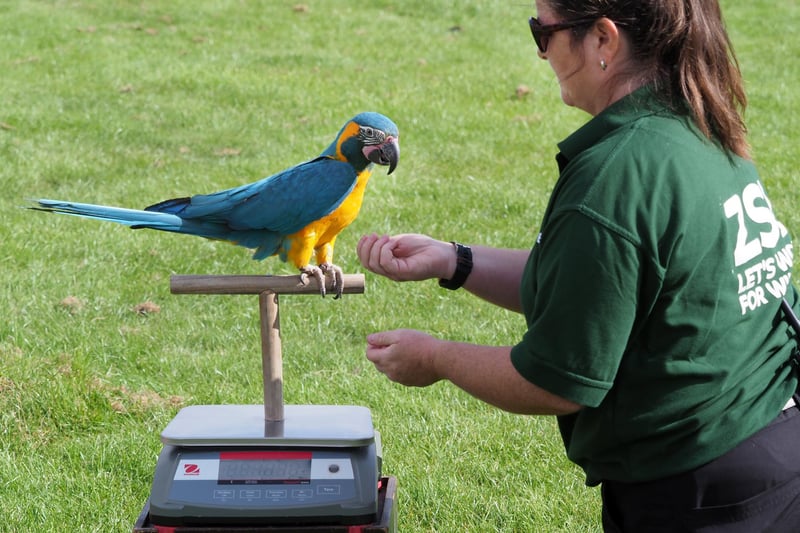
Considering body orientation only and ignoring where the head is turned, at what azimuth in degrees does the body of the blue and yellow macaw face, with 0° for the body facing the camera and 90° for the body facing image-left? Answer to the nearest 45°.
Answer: approximately 270°

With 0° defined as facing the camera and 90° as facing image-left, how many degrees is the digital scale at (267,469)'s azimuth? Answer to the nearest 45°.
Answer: approximately 0°

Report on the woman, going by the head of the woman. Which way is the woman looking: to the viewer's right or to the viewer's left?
to the viewer's left

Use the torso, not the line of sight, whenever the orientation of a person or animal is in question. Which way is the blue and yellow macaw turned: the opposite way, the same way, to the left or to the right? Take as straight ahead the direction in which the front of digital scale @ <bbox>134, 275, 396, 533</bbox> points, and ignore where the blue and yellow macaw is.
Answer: to the left

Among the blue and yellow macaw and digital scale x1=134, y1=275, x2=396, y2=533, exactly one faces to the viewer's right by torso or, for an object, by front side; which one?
the blue and yellow macaw

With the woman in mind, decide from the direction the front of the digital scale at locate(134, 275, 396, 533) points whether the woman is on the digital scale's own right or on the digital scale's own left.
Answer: on the digital scale's own left

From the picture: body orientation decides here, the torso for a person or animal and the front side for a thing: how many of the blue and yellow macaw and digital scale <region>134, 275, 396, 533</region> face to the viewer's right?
1
